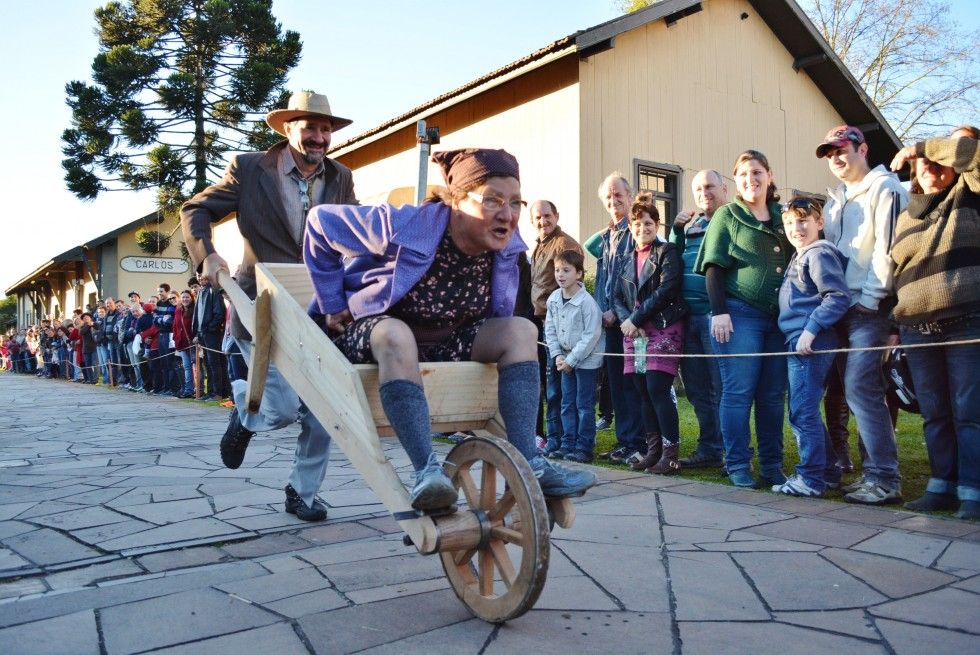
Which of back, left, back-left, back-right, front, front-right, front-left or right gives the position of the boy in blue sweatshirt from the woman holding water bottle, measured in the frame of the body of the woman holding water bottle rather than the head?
left

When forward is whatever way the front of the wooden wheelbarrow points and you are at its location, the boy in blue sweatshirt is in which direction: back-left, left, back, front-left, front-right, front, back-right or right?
left

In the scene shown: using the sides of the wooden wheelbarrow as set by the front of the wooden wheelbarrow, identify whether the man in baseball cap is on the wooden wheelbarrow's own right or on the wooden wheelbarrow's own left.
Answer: on the wooden wheelbarrow's own left

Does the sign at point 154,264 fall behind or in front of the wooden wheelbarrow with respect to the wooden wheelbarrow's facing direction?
behind

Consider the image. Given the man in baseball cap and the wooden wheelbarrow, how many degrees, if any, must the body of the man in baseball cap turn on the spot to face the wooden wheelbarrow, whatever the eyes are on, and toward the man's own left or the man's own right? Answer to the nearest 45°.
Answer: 0° — they already face it

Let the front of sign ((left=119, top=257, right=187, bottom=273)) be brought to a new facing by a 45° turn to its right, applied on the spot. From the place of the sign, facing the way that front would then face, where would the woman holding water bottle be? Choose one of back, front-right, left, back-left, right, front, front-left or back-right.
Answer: front-left

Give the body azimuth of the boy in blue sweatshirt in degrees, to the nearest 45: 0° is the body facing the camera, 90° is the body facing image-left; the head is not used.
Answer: approximately 45°

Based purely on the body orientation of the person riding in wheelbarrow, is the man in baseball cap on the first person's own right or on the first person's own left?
on the first person's own left

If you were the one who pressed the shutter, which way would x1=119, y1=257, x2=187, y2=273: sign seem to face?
facing the viewer

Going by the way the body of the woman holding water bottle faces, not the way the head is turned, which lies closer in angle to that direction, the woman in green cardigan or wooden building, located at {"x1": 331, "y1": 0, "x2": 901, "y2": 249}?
the woman in green cardigan

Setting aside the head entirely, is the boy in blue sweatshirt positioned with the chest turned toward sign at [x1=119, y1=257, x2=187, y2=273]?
no

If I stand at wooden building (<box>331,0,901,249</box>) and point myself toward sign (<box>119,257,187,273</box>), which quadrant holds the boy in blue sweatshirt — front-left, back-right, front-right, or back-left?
back-left

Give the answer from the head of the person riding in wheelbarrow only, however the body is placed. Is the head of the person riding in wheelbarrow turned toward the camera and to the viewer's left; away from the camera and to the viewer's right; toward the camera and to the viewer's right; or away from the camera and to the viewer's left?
toward the camera and to the viewer's right

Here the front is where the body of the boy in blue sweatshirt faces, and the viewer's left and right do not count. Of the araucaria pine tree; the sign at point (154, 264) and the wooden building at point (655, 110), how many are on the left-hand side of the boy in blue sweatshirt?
0

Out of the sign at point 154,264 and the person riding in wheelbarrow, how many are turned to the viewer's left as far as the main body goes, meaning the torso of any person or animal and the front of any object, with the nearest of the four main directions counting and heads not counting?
0

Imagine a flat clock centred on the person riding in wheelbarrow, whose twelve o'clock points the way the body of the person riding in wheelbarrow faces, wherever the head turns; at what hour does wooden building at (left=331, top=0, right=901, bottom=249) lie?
The wooden building is roughly at 8 o'clock from the person riding in wheelbarrow.

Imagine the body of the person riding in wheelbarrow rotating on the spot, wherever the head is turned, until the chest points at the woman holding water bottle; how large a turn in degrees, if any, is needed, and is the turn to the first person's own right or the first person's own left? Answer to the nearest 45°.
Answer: approximately 90° to the first person's own left

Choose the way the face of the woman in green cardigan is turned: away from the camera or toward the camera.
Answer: toward the camera

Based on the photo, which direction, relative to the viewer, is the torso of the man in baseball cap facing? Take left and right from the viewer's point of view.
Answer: facing the viewer and to the left of the viewer

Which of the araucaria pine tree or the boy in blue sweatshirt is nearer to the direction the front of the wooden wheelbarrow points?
the boy in blue sweatshirt
